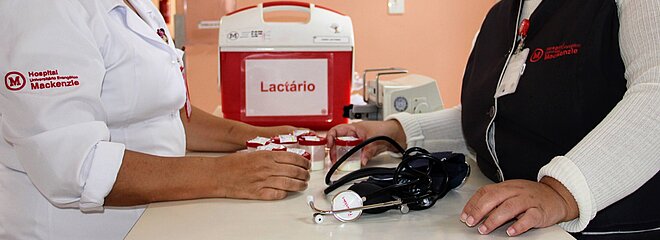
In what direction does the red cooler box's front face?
toward the camera

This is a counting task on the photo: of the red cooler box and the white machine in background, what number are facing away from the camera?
0

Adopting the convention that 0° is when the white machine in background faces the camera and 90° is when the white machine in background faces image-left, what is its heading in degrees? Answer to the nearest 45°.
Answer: approximately 45°
